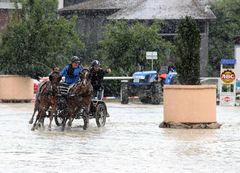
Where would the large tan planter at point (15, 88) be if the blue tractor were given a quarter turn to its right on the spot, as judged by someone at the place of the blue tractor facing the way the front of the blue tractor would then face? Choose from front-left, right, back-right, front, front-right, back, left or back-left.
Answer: front-left

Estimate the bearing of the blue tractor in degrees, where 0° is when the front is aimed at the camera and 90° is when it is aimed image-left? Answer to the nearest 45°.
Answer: approximately 45°

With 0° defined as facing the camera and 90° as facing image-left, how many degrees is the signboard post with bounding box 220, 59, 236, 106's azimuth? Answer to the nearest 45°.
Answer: approximately 0°

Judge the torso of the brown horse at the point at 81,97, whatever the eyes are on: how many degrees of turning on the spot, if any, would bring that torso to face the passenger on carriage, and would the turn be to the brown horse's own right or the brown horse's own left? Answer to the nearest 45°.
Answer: approximately 135° to the brown horse's own left

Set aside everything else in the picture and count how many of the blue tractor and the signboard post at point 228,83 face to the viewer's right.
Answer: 0

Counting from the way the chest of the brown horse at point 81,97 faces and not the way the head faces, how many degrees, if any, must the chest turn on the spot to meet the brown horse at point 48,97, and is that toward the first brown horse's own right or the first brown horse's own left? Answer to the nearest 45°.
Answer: approximately 135° to the first brown horse's own right

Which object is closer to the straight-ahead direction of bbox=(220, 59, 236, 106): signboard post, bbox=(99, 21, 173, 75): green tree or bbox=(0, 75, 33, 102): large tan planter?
the large tan planter

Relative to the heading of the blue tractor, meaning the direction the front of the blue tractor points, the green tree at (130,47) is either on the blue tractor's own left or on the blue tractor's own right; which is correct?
on the blue tractor's own right

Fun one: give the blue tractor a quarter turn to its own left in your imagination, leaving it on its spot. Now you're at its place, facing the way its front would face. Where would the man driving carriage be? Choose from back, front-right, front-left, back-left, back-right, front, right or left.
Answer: front-right
